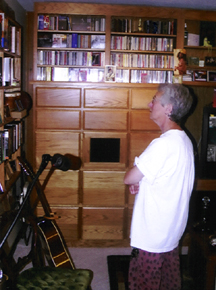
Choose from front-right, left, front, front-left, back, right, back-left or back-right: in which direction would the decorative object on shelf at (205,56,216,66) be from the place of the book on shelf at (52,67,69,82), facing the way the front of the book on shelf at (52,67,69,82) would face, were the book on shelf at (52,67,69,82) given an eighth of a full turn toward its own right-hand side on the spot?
back-left

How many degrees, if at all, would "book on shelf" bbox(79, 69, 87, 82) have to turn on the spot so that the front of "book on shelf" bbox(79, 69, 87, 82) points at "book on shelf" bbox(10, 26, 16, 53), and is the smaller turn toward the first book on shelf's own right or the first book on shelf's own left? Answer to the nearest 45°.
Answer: approximately 45° to the first book on shelf's own right

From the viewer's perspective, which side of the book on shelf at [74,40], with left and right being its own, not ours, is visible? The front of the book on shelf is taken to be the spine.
front

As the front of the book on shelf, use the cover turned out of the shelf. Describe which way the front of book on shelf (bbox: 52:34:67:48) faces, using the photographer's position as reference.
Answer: facing the viewer

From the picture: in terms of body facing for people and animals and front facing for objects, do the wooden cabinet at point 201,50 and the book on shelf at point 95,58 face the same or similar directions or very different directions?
same or similar directions

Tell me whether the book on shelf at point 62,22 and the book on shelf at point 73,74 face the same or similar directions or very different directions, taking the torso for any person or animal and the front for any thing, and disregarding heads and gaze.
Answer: same or similar directions

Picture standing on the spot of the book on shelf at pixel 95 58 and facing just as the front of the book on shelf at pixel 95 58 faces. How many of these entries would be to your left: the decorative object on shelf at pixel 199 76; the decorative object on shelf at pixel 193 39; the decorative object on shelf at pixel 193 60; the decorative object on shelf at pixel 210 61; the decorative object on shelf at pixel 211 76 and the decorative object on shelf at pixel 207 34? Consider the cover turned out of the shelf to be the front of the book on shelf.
6

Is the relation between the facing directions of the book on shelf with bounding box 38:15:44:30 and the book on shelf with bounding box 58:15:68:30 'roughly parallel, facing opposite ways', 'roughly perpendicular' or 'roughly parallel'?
roughly parallel

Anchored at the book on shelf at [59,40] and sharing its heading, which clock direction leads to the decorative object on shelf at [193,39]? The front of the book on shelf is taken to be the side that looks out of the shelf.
The decorative object on shelf is roughly at 9 o'clock from the book on shelf.

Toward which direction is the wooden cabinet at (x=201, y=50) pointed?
toward the camera

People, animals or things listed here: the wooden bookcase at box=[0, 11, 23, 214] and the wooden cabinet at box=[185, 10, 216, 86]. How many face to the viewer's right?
1

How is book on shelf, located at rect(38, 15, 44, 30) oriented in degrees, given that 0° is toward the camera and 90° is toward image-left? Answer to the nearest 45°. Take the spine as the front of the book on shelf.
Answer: approximately 0°

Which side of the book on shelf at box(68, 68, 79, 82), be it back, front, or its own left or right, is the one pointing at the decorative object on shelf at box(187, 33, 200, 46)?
left

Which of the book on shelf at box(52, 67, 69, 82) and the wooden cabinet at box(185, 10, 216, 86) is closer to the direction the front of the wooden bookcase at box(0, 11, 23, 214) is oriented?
the wooden cabinet
